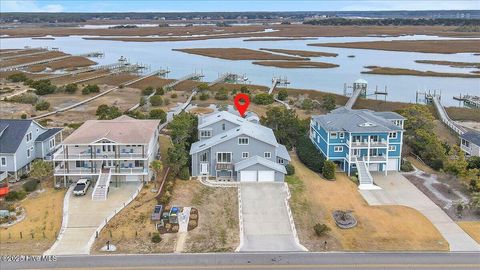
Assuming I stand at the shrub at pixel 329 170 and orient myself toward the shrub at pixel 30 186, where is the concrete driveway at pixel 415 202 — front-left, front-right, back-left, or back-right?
back-left

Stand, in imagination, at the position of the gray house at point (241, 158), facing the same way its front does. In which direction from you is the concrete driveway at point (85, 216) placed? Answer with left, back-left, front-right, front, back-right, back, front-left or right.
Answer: front-right

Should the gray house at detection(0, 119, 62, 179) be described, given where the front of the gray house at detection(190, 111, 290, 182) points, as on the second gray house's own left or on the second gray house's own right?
on the second gray house's own right

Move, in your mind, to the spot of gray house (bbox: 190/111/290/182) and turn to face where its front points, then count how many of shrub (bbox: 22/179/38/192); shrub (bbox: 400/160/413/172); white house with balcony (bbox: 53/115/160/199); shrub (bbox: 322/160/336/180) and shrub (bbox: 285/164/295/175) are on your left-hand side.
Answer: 3

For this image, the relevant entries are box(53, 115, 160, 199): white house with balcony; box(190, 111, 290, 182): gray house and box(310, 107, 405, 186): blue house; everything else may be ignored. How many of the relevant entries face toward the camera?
3

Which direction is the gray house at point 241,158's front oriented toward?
toward the camera

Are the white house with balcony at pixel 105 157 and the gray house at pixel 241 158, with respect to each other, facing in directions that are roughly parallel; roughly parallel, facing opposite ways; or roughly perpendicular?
roughly parallel

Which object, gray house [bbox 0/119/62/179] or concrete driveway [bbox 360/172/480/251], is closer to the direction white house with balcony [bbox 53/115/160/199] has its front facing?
the concrete driveway

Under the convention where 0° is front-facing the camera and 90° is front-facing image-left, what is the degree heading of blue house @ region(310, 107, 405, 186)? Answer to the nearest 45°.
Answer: approximately 0°

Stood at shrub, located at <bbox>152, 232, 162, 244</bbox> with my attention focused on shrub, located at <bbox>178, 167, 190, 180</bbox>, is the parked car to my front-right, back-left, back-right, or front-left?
front-left

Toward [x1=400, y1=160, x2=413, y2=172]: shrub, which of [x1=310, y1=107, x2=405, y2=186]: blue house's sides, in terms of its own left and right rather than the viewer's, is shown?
left

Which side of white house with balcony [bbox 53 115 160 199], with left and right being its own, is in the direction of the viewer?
front

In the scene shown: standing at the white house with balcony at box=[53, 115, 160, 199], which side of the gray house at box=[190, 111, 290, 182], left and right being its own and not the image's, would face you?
right

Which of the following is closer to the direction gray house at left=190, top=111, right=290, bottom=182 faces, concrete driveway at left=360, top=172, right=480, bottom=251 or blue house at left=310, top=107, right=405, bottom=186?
the concrete driveway

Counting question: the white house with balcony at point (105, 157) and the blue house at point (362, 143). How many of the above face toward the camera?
2
